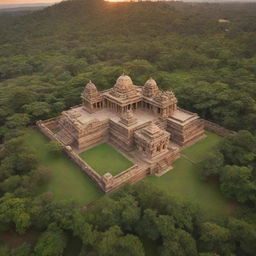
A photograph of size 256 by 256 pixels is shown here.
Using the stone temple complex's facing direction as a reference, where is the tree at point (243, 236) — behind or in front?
in front

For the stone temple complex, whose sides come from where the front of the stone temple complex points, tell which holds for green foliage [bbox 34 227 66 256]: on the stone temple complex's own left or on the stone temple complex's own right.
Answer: on the stone temple complex's own right

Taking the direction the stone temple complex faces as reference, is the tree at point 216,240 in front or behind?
in front

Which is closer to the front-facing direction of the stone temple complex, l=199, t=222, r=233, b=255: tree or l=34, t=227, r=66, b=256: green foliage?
the tree

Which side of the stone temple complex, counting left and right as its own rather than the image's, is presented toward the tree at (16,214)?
right

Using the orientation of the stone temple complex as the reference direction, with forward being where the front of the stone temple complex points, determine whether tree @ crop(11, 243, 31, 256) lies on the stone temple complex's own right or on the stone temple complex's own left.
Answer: on the stone temple complex's own right

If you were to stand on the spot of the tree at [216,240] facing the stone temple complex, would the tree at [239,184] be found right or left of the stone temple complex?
right

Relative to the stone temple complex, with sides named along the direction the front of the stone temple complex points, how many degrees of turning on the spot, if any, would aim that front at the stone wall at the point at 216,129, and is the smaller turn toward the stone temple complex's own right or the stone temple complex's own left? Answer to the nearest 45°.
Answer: approximately 45° to the stone temple complex's own left

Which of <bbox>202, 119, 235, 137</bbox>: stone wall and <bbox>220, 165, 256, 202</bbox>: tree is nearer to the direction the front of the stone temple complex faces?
the tree

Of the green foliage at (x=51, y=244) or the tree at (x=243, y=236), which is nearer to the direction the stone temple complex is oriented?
the tree

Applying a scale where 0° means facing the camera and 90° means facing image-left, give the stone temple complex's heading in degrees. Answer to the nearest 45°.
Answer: approximately 315°

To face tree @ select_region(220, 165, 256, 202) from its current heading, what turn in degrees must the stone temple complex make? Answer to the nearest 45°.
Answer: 0° — it already faces it

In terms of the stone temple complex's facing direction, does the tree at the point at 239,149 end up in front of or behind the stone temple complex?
in front
